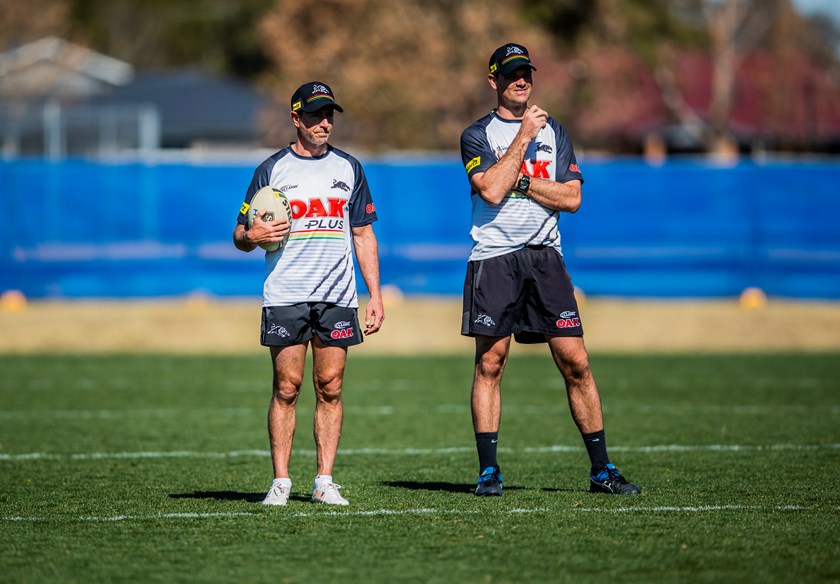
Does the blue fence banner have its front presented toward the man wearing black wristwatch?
yes

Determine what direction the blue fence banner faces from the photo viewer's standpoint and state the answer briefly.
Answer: facing the viewer
